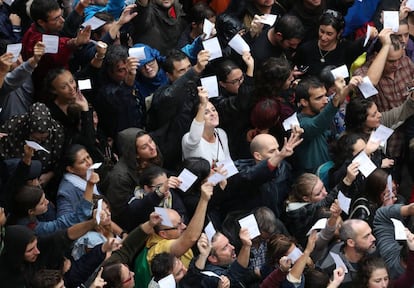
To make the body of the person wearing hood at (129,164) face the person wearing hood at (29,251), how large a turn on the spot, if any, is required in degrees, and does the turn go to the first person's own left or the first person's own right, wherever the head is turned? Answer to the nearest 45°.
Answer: approximately 90° to the first person's own right

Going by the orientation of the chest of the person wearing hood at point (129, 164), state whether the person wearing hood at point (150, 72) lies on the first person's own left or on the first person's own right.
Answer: on the first person's own left

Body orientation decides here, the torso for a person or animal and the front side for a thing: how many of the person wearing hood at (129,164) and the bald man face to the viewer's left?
0

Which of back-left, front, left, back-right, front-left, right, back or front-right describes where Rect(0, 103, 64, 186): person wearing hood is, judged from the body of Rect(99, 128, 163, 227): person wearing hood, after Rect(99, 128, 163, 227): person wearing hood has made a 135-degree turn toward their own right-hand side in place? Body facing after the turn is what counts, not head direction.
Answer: front

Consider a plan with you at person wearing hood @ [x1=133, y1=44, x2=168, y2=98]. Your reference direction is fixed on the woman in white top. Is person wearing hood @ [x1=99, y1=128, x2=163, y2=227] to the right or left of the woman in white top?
right

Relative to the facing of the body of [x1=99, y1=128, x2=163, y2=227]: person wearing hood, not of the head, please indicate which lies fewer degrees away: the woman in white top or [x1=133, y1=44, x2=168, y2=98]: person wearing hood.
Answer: the woman in white top

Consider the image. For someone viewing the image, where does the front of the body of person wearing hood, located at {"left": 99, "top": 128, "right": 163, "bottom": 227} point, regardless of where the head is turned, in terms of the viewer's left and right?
facing the viewer and to the right of the viewer
